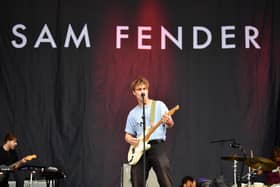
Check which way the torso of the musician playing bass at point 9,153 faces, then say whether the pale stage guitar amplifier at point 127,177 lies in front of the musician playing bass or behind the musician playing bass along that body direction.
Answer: in front

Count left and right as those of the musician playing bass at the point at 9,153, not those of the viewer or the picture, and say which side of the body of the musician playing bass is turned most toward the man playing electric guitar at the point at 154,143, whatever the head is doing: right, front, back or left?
front

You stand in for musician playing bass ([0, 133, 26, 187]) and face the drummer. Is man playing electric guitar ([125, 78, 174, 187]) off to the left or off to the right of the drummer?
right

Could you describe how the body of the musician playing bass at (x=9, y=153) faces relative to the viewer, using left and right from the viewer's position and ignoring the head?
facing the viewer and to the right of the viewer

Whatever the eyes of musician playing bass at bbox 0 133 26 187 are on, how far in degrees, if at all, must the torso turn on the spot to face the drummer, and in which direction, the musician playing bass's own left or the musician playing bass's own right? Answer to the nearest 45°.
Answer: approximately 45° to the musician playing bass's own left
